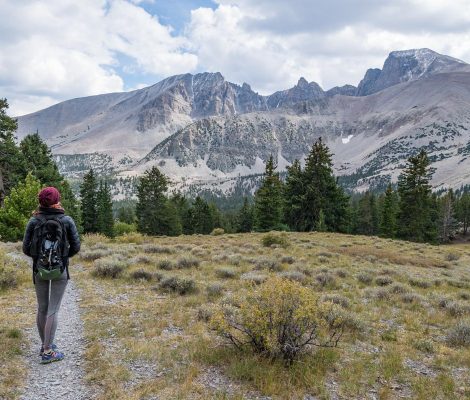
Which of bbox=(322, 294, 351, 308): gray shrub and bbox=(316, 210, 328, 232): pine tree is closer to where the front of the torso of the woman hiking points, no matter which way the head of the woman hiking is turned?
the pine tree

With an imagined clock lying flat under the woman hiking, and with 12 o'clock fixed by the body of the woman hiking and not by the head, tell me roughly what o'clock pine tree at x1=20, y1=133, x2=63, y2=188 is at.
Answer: The pine tree is roughly at 12 o'clock from the woman hiking.

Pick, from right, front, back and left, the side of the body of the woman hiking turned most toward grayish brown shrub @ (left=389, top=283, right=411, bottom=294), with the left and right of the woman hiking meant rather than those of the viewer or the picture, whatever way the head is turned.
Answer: right

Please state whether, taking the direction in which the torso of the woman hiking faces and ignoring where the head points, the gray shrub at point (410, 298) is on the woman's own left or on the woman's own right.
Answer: on the woman's own right

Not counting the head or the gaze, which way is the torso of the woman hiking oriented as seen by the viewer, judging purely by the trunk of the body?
away from the camera

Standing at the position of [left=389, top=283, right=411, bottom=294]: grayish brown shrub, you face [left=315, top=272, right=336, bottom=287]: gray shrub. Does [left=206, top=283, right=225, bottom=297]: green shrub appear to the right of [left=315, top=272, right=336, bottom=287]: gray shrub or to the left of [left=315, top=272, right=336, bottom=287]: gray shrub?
left

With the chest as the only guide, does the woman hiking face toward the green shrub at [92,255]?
yes

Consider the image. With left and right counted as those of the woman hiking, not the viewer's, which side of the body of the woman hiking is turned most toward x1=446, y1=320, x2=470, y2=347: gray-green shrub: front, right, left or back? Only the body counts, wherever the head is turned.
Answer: right

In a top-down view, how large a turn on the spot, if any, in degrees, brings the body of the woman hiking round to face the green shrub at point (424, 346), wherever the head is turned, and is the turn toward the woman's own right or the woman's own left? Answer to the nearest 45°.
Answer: approximately 90° to the woman's own right
